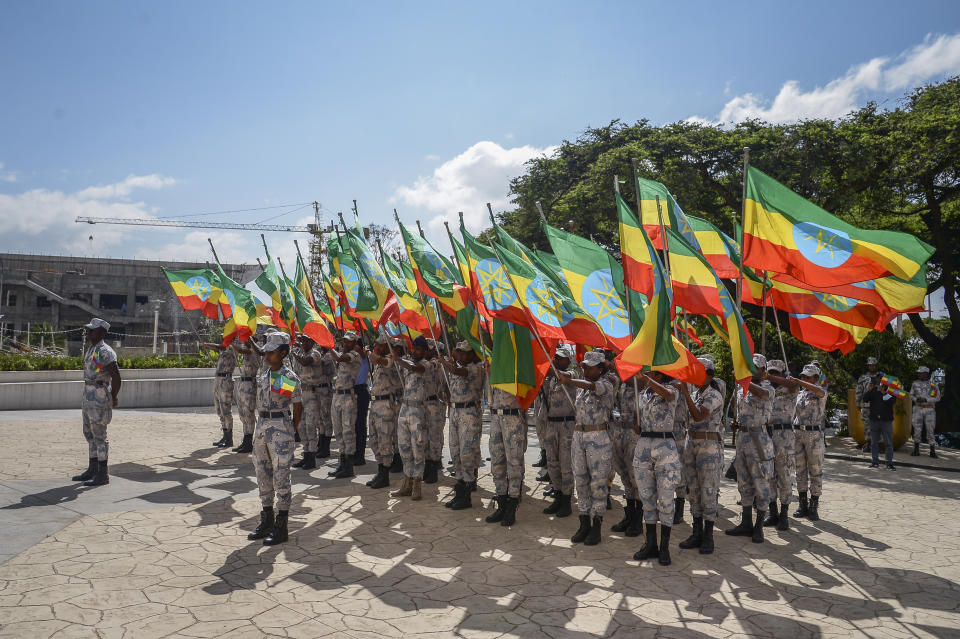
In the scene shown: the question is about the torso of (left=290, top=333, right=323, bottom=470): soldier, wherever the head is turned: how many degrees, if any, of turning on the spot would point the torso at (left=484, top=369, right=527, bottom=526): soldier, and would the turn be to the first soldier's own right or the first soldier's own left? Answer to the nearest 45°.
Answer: approximately 90° to the first soldier's own left

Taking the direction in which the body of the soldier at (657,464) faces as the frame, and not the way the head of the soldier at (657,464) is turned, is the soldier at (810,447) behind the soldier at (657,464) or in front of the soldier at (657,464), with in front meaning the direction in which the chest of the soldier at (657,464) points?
behind

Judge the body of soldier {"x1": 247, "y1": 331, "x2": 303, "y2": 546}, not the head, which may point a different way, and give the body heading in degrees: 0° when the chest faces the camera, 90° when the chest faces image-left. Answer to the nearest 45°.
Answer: approximately 45°

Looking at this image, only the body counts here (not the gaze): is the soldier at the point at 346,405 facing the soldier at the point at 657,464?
no

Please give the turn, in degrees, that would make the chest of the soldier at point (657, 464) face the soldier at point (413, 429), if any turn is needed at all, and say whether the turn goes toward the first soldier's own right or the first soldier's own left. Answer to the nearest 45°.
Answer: approximately 90° to the first soldier's own right

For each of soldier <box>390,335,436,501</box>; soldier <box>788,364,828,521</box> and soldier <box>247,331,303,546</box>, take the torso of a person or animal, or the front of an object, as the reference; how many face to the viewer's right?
0

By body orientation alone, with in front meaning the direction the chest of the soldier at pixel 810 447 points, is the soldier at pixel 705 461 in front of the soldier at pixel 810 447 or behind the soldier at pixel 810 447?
in front

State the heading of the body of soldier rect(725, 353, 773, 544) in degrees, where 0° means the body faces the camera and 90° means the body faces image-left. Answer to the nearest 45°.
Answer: approximately 45°

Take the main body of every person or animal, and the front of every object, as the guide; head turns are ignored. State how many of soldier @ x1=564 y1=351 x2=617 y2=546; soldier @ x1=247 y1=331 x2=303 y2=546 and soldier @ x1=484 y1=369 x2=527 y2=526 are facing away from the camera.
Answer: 0

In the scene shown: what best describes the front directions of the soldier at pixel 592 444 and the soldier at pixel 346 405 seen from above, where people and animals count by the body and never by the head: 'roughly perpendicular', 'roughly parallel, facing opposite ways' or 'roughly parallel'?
roughly parallel

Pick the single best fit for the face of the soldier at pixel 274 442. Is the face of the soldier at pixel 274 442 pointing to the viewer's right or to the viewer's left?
to the viewer's left

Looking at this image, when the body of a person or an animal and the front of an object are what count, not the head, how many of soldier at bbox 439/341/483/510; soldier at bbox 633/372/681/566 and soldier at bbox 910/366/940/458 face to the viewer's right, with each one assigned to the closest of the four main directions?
0
